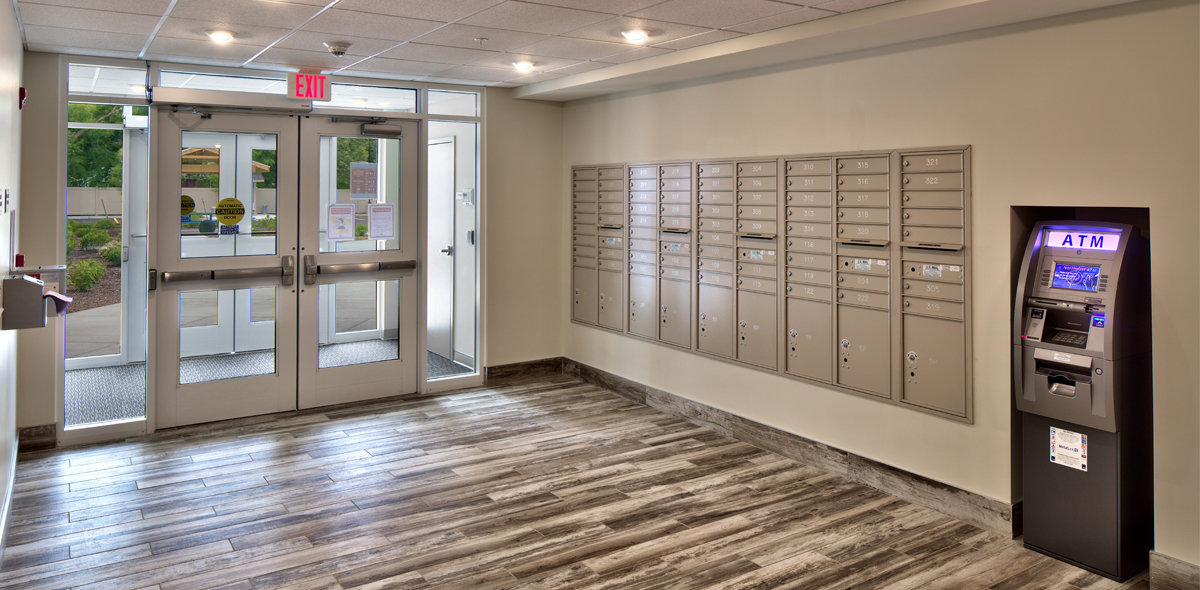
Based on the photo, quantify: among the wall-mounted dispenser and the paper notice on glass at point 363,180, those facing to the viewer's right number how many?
1

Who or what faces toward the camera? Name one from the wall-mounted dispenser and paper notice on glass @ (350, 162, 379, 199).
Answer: the paper notice on glass

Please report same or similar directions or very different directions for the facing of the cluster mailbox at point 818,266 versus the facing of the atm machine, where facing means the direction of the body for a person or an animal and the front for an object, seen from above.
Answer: same or similar directions

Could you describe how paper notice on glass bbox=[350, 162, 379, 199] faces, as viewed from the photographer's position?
facing the viewer

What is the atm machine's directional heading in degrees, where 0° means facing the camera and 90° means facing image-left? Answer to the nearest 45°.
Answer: approximately 45°

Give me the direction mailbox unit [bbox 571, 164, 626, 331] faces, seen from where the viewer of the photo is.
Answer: facing the viewer and to the left of the viewer

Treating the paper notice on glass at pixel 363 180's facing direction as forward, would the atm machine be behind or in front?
in front

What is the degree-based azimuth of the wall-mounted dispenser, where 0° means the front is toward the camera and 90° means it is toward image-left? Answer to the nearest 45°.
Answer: approximately 270°

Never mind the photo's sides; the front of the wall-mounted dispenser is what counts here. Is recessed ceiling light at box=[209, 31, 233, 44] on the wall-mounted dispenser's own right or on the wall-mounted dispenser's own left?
on the wall-mounted dispenser's own left

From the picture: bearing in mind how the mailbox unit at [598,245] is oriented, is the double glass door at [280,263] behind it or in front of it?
in front

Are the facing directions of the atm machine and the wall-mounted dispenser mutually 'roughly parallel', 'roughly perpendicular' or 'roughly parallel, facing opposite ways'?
roughly parallel, facing opposite ways
